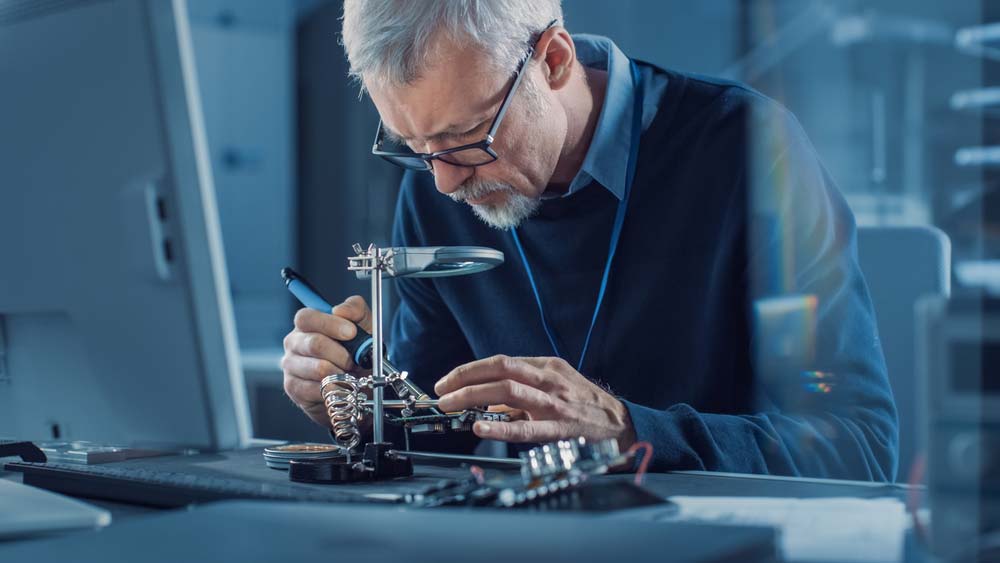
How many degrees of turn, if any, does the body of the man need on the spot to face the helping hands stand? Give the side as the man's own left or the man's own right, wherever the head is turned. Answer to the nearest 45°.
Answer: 0° — they already face it

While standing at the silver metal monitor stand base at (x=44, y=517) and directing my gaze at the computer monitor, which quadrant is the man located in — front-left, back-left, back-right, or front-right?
front-right

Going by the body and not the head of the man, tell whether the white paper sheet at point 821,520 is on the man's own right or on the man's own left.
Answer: on the man's own left

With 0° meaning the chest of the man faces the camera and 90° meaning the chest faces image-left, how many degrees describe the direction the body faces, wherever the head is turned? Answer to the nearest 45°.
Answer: approximately 45°

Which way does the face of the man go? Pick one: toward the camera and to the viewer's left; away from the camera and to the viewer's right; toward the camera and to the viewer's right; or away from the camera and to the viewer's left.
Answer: toward the camera and to the viewer's left

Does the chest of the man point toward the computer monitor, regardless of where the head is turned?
yes
